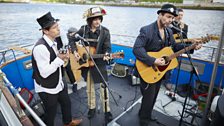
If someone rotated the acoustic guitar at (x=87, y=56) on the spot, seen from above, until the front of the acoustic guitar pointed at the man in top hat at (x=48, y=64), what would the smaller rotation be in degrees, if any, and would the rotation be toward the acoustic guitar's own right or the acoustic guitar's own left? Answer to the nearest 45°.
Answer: approximately 45° to the acoustic guitar's own right

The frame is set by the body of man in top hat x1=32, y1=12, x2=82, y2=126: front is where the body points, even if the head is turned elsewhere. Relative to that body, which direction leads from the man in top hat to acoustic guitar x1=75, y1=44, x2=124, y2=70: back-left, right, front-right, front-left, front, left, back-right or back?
front-left

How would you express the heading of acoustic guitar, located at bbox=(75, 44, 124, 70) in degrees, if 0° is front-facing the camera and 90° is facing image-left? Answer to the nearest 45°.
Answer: approximately 0°
